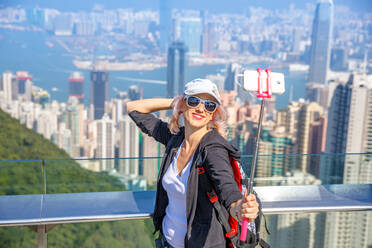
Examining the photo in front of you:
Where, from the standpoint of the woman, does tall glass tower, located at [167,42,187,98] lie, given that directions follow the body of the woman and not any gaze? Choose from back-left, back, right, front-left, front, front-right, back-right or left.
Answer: back-right

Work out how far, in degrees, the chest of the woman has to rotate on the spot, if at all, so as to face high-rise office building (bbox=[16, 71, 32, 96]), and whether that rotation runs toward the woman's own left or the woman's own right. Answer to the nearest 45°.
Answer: approximately 135° to the woman's own right

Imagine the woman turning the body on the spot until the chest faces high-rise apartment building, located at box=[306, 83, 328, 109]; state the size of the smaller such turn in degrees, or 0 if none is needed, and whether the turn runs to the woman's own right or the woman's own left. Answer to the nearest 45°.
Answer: approximately 135° to the woman's own right

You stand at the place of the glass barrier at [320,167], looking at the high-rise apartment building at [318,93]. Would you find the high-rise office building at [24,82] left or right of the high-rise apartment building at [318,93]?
left

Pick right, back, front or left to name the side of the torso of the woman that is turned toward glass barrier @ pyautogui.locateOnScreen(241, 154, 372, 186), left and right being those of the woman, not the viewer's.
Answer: back

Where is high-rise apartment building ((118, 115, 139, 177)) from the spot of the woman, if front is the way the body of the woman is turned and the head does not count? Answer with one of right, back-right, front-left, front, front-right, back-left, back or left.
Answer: back-right

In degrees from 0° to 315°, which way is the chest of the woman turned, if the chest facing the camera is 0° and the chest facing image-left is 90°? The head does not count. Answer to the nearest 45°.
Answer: approximately 45°
